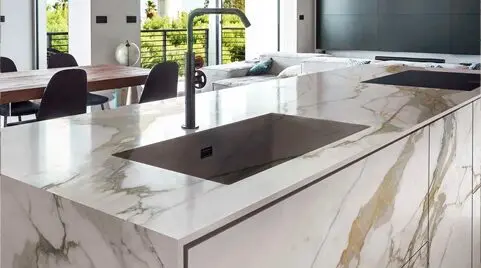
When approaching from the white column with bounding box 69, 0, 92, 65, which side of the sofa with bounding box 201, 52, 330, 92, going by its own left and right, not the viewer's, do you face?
right

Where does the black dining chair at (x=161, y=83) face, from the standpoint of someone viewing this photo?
facing away from the viewer and to the left of the viewer

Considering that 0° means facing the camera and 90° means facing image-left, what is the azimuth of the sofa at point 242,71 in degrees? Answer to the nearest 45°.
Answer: approximately 315°

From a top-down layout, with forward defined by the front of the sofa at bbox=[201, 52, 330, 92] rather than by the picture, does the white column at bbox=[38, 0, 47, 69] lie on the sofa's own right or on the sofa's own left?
on the sofa's own right

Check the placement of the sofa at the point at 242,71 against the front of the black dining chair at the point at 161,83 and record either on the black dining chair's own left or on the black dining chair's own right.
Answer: on the black dining chair's own right
